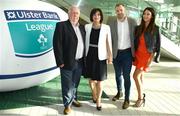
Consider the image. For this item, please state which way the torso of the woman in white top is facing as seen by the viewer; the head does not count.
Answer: toward the camera

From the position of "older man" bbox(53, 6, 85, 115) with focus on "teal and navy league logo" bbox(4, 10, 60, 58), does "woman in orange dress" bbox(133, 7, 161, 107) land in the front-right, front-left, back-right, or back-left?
back-right

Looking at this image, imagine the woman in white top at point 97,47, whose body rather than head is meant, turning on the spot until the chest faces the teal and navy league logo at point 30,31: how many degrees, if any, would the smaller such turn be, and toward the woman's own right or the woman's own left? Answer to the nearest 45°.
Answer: approximately 90° to the woman's own right

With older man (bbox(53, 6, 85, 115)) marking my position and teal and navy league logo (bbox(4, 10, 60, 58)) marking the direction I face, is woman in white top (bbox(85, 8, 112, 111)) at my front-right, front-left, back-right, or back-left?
back-right

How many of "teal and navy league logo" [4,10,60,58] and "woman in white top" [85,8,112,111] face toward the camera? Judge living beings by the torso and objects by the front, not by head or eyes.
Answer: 2

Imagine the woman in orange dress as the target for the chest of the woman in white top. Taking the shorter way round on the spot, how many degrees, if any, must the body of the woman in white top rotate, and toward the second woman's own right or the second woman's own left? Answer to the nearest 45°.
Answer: approximately 90° to the second woman's own left

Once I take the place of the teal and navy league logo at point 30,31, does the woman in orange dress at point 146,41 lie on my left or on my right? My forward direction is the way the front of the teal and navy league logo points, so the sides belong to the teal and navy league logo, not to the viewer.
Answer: on my left

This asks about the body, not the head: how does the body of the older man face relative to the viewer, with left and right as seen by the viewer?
facing the viewer and to the right of the viewer

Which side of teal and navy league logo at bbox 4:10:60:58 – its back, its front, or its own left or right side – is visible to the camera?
front

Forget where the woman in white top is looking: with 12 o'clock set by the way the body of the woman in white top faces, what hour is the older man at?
The older man is roughly at 2 o'clock from the woman in white top.
